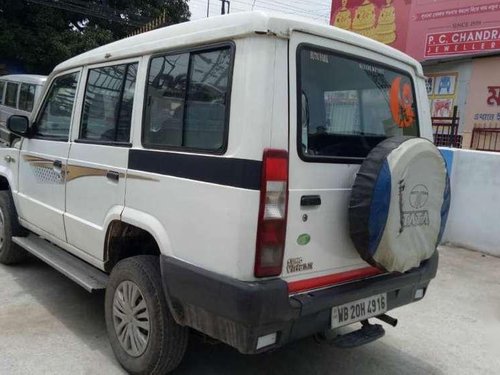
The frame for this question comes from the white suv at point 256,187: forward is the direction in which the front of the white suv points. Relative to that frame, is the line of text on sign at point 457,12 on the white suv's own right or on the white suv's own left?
on the white suv's own right

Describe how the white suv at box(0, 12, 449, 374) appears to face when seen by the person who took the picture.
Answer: facing away from the viewer and to the left of the viewer

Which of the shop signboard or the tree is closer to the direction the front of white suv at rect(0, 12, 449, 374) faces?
the tree

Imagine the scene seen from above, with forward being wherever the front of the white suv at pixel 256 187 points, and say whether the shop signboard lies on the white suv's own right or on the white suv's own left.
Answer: on the white suv's own right

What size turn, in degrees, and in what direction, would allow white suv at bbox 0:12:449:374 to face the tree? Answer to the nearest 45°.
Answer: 0° — it already faces it
